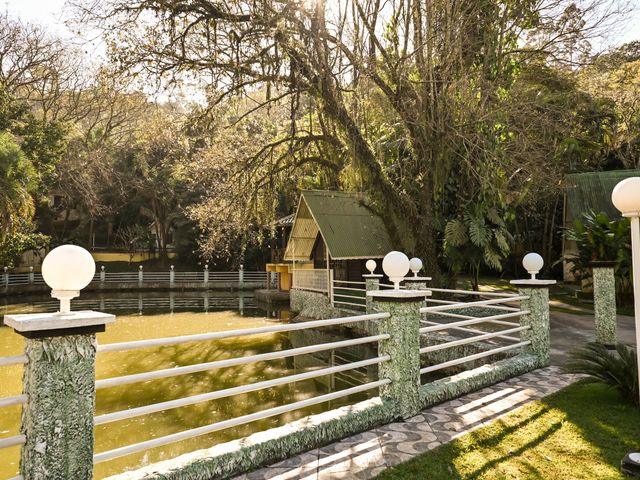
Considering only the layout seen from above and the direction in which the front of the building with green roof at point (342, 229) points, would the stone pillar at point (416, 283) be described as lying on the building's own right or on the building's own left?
on the building's own left

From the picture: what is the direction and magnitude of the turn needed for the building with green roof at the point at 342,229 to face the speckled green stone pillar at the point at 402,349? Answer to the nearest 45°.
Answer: approximately 45° to its left

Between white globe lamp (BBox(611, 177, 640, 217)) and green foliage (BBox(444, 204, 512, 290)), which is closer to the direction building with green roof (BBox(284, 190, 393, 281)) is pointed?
the white globe lamp

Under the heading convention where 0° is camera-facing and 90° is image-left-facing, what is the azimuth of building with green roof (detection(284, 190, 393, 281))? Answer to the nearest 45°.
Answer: approximately 45°

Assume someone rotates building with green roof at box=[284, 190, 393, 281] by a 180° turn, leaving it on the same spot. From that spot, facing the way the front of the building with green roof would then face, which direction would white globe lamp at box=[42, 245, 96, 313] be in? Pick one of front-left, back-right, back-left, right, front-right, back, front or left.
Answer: back-right

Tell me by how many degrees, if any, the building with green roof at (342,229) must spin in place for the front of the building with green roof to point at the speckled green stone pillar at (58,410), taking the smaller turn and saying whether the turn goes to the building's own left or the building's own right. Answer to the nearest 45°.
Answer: approximately 45° to the building's own left

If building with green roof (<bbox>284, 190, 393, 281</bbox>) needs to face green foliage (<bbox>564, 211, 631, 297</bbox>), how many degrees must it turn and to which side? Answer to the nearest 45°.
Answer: approximately 135° to its left

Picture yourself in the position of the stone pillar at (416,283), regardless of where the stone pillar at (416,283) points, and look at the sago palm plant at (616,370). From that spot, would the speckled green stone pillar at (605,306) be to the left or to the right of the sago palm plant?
left

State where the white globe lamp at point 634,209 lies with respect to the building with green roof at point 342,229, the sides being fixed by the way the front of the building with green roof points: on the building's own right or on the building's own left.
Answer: on the building's own left
